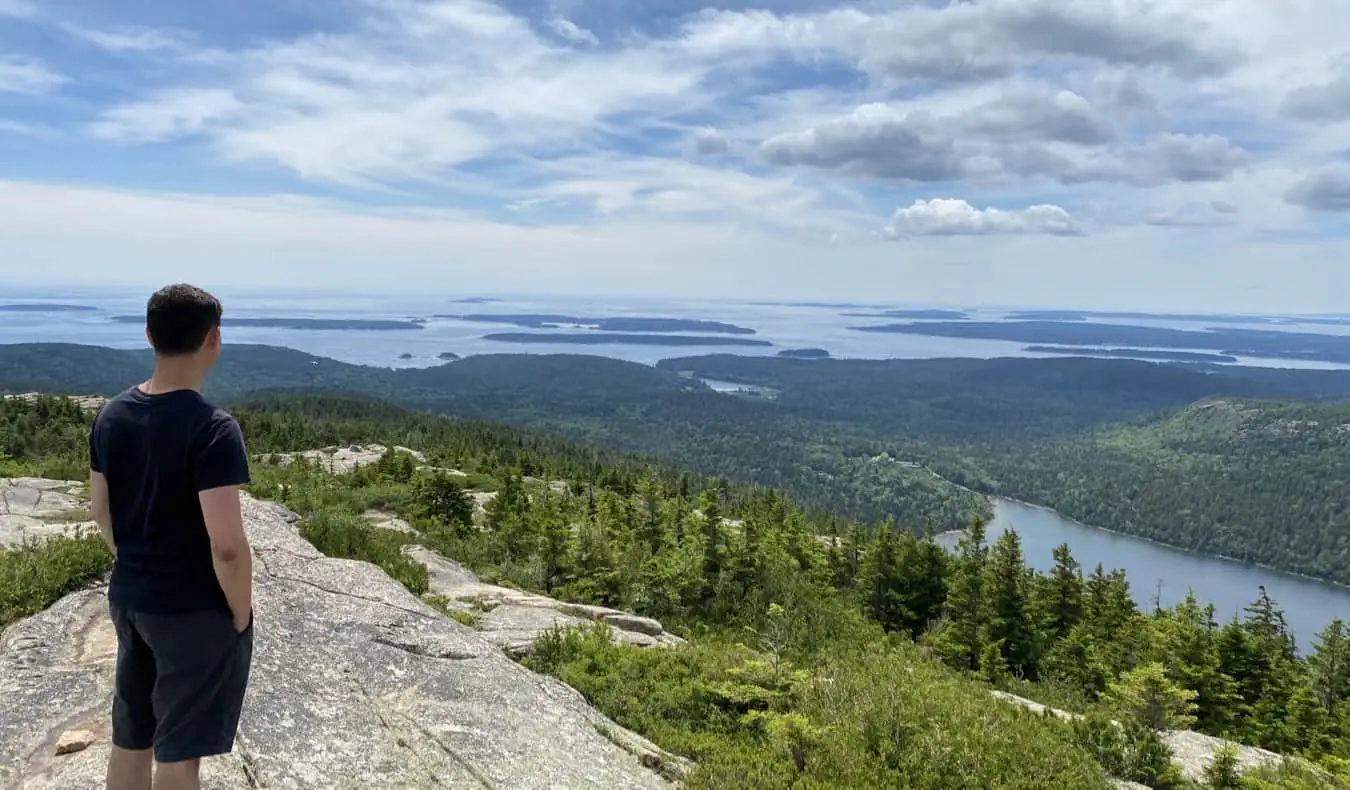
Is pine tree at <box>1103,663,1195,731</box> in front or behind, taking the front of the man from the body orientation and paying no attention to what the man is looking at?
in front

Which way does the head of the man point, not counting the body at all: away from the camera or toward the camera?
away from the camera

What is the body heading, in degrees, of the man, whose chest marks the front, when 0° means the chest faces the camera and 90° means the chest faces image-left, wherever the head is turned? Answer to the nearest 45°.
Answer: approximately 225°

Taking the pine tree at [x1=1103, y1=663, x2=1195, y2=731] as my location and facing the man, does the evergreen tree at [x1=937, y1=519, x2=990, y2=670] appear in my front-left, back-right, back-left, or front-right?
back-right

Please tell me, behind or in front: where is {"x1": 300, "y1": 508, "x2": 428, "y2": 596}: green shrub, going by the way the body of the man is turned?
in front

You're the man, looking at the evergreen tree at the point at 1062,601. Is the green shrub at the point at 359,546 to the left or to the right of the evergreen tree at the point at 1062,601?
left

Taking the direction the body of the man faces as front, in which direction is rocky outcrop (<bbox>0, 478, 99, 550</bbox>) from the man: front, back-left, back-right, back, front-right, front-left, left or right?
front-left

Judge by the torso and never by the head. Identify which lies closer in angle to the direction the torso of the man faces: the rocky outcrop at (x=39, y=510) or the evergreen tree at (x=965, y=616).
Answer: the evergreen tree
